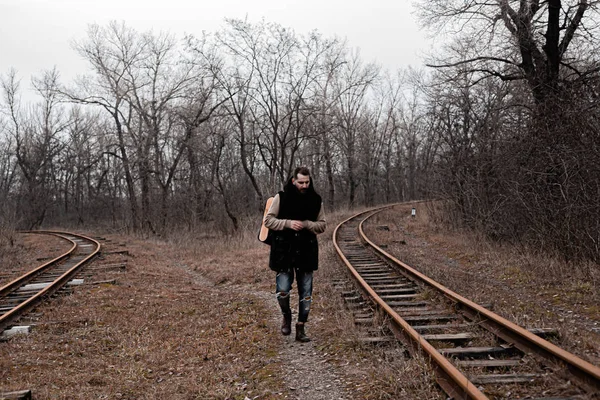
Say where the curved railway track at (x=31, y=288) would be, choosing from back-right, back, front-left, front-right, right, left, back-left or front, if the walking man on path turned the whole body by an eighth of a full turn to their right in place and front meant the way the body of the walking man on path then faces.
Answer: right

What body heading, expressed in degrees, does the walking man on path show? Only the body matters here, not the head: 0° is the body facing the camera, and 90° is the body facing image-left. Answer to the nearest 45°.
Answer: approximately 0°

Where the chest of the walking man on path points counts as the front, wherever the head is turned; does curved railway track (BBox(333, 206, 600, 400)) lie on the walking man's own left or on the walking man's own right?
on the walking man's own left
